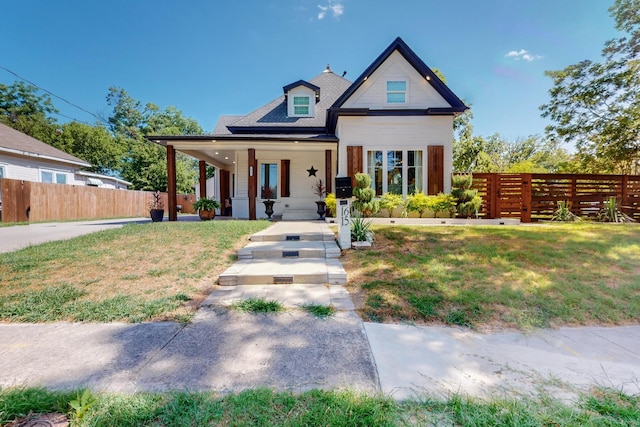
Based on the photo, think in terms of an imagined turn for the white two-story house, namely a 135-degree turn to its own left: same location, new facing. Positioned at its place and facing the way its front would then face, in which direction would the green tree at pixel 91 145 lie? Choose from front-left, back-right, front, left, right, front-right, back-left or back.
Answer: left

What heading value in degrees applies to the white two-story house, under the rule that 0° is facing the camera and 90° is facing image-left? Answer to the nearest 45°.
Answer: approximately 0°

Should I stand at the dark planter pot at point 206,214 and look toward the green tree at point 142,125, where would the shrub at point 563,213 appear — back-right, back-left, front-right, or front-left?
back-right

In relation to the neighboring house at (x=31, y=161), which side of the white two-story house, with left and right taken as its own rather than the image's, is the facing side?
right

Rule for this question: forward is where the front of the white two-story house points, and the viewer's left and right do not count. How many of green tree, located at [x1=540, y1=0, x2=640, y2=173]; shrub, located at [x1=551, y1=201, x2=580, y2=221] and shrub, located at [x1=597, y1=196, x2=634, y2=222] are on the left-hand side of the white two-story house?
3

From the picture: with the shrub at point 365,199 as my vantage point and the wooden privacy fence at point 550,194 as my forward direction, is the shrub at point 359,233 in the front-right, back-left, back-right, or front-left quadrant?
back-right

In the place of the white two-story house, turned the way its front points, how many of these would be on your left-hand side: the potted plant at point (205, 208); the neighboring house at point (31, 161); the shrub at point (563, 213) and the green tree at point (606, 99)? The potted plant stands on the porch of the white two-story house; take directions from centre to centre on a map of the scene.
2
